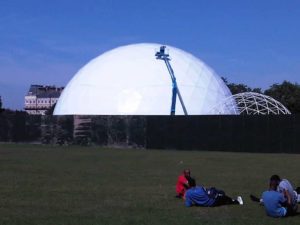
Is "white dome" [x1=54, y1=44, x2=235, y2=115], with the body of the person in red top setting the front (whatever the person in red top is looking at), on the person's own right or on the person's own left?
on the person's own left

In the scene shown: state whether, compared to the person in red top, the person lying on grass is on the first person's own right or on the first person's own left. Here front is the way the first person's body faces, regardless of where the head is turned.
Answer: on the first person's own right
